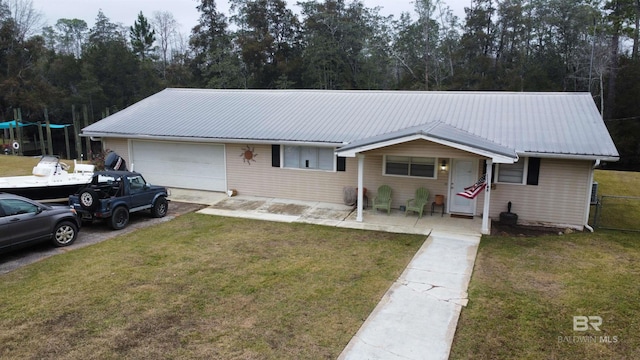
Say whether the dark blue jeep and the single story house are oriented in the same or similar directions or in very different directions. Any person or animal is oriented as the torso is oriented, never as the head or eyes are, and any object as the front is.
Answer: very different directions

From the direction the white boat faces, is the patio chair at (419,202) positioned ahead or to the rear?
to the rear

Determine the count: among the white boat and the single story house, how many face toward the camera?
1

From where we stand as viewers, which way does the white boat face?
facing to the left of the viewer

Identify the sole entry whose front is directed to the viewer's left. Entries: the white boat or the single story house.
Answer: the white boat

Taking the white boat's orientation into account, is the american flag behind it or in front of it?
behind

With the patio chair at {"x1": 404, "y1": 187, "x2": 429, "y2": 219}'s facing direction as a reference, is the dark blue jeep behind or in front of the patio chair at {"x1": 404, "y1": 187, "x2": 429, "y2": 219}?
in front

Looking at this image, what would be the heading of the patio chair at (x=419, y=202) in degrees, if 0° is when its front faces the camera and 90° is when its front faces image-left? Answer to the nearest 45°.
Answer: approximately 45°

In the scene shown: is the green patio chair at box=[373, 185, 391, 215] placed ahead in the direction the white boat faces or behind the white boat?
behind

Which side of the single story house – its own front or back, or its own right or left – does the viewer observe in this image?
front

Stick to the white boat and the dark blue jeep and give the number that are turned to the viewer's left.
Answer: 1
